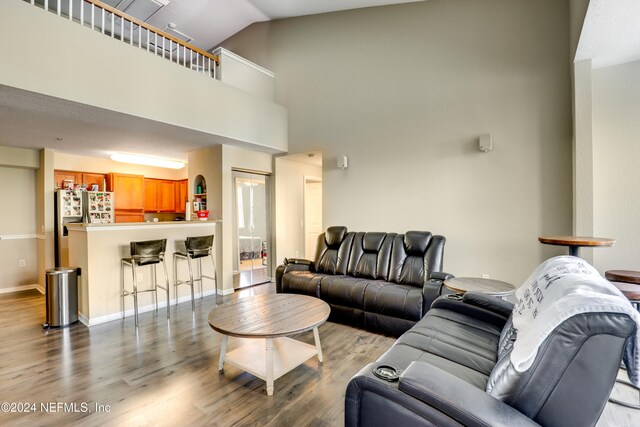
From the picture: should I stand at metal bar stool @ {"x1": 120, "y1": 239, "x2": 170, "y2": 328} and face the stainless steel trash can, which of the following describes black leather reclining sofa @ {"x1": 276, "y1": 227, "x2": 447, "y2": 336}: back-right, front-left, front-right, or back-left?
back-left

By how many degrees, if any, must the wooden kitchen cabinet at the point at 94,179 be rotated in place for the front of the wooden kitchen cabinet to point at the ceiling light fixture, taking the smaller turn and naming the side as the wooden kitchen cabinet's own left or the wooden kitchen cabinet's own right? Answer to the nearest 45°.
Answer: approximately 45° to the wooden kitchen cabinet's own left

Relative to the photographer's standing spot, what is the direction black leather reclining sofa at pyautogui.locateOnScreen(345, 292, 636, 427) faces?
facing to the left of the viewer

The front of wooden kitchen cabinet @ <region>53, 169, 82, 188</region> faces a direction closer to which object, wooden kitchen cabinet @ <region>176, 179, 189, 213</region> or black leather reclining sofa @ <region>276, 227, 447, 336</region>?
the black leather reclining sofa

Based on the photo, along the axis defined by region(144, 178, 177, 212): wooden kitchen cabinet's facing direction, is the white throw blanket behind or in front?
in front

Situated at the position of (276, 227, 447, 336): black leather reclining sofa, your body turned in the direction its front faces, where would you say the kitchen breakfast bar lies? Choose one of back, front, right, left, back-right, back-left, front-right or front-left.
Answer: front-right

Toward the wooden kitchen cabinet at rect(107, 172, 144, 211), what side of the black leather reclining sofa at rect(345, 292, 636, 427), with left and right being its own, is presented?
front

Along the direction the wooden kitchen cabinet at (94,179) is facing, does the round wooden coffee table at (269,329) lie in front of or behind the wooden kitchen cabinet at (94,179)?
in front

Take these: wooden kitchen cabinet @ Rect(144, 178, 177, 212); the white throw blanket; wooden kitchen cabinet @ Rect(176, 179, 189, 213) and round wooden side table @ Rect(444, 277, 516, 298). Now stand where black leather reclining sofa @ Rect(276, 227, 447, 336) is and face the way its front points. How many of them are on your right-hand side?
2

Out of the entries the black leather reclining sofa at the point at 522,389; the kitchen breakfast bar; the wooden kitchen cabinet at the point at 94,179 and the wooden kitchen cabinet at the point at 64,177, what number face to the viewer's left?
1
